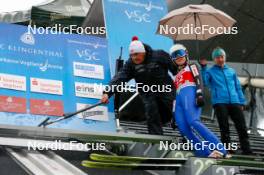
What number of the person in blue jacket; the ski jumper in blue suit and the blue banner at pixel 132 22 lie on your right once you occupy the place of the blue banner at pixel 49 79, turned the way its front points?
0

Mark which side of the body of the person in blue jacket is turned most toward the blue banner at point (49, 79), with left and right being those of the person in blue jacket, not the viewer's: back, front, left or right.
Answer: right

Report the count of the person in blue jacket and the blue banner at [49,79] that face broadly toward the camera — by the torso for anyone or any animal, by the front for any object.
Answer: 2

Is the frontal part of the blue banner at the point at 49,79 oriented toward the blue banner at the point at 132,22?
no

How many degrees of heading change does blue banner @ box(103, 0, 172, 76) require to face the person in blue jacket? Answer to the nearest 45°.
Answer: approximately 45° to its left

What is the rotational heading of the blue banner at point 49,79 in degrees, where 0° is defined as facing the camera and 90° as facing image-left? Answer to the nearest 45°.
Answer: approximately 0°

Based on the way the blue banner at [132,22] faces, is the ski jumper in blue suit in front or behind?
in front

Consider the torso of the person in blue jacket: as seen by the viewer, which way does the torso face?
toward the camera

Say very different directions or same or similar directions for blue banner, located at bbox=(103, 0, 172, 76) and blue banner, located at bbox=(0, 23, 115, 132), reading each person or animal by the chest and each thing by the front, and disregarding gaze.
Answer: same or similar directions

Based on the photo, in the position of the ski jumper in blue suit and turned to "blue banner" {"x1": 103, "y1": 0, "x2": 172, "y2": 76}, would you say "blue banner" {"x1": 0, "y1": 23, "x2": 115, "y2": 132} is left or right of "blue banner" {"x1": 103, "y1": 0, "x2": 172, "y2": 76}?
left

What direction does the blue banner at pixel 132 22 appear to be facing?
toward the camera

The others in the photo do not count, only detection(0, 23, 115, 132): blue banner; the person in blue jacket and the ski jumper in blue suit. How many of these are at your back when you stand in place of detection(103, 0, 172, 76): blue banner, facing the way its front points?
0

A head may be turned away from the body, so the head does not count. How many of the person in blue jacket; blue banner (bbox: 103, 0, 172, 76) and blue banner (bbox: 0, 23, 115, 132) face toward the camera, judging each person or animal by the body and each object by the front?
3

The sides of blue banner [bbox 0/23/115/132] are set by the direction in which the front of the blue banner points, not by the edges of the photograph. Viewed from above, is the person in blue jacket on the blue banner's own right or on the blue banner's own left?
on the blue banner's own left
